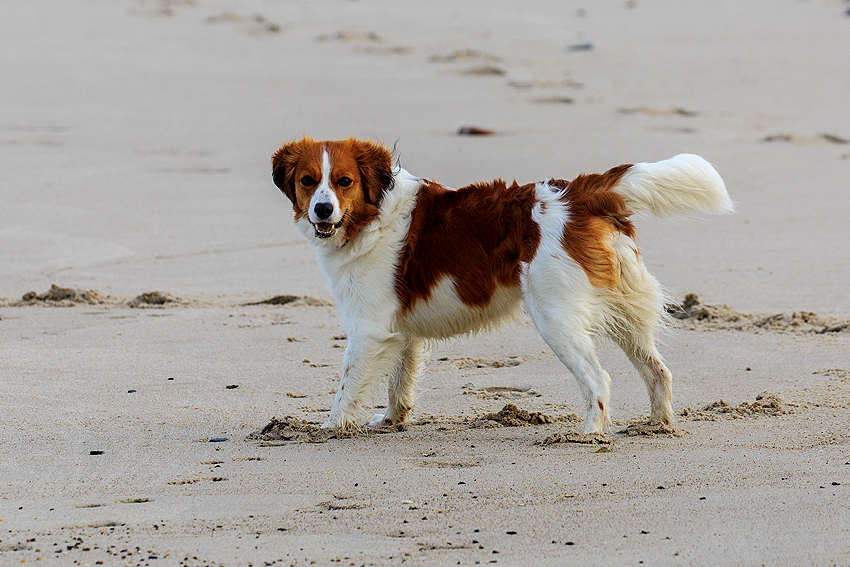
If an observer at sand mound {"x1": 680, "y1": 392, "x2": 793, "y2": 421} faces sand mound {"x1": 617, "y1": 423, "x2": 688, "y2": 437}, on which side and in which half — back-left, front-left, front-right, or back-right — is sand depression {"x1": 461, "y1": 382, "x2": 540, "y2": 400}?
front-right

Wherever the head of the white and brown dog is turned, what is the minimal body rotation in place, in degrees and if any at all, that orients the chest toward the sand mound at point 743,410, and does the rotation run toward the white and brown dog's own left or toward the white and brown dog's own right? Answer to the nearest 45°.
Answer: approximately 180°

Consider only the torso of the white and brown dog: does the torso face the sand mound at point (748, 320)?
no

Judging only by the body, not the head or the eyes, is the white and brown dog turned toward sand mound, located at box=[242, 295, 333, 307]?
no

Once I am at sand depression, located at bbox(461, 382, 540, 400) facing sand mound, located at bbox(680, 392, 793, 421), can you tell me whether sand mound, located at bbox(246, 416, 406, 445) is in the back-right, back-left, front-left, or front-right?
back-right

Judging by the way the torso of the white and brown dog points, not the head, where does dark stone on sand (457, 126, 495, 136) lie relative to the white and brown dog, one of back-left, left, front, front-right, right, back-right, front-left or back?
right

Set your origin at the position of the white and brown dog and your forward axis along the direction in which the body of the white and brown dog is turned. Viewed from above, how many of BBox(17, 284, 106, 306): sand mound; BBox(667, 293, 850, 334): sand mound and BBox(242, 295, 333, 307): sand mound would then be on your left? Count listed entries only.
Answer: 0

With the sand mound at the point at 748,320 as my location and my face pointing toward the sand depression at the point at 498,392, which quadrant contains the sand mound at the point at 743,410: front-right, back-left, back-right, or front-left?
front-left

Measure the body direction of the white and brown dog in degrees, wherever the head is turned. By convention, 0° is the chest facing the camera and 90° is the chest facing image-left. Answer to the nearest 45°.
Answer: approximately 90°

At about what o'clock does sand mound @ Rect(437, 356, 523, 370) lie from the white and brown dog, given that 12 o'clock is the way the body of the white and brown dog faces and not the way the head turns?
The sand mound is roughly at 3 o'clock from the white and brown dog.

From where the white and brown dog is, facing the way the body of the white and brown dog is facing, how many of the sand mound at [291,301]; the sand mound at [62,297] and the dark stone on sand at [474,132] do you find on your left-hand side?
0
